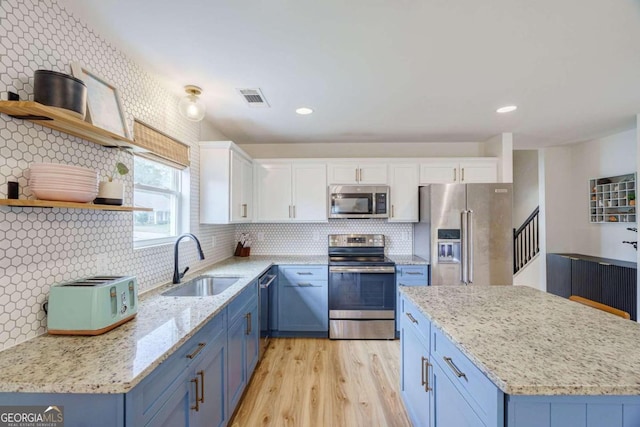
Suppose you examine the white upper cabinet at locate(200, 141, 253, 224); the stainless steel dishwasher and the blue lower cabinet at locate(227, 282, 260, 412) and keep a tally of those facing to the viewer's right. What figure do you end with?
3

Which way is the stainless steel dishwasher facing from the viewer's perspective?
to the viewer's right

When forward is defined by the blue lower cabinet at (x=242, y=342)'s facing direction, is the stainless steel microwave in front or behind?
in front

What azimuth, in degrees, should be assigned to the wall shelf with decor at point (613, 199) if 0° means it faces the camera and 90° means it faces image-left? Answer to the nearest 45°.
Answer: approximately 45°

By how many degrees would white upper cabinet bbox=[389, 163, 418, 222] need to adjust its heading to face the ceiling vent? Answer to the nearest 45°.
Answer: approximately 45° to its right

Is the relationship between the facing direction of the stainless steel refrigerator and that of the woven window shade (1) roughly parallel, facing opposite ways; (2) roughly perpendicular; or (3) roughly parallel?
roughly perpendicular

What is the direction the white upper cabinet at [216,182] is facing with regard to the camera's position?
facing to the right of the viewer

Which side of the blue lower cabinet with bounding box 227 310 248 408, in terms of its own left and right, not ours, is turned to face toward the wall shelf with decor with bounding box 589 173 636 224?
front

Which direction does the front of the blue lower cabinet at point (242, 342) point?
to the viewer's right

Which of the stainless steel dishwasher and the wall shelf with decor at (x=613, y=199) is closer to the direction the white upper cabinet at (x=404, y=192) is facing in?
the stainless steel dishwasher

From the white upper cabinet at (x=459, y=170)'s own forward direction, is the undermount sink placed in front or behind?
in front
